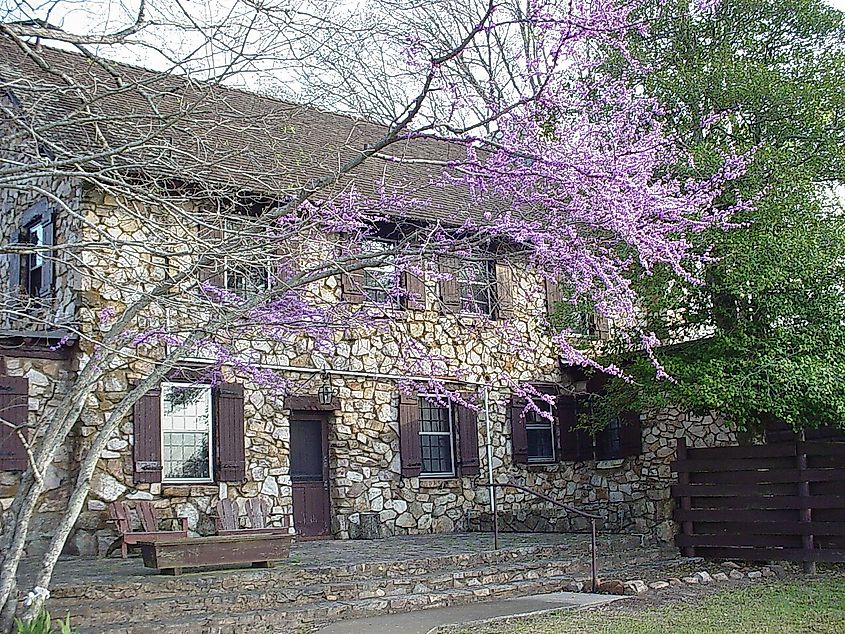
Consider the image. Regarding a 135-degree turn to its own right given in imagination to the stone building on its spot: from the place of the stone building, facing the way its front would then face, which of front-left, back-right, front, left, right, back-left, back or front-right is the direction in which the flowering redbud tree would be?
left

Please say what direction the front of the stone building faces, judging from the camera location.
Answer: facing the viewer and to the right of the viewer

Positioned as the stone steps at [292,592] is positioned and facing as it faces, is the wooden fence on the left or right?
on its left

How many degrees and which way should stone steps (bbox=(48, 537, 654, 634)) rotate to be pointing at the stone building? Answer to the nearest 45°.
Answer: approximately 135° to its left

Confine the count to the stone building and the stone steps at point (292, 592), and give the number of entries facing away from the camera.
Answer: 0

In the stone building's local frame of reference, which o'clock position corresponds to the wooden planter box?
The wooden planter box is roughly at 2 o'clock from the stone building.
